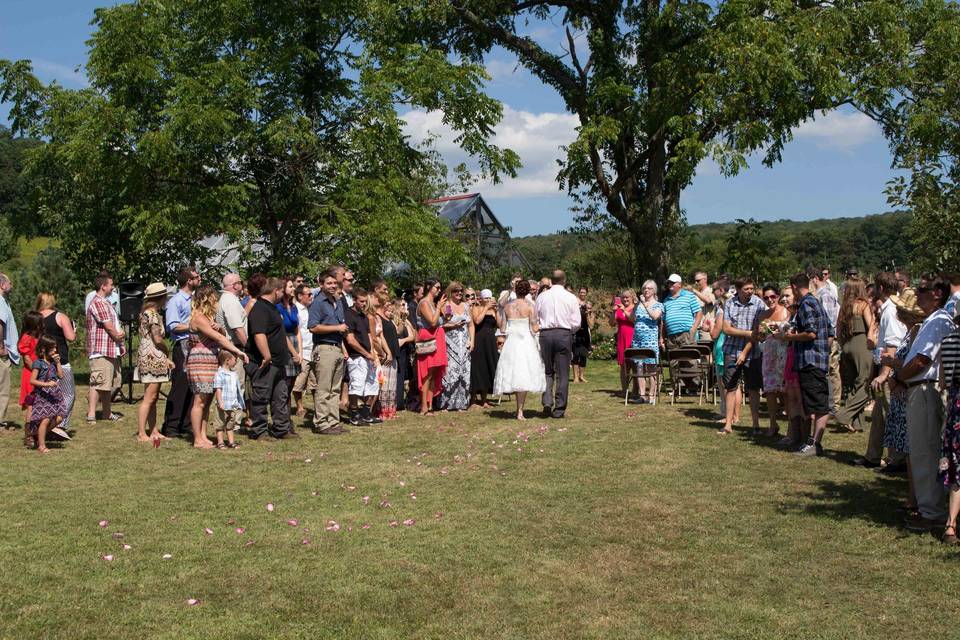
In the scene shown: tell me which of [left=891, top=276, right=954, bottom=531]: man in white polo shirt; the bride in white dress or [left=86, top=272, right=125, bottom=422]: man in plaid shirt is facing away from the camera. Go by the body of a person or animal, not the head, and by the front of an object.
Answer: the bride in white dress

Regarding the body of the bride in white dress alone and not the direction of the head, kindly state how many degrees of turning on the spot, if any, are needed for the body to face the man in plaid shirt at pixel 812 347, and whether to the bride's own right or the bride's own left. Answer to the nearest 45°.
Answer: approximately 135° to the bride's own right

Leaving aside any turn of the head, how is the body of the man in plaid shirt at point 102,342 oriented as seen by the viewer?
to the viewer's right

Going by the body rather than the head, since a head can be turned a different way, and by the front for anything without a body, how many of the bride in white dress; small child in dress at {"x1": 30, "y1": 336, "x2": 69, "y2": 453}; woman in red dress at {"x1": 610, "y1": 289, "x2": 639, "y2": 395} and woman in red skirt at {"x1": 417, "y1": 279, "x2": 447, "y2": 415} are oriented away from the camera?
1

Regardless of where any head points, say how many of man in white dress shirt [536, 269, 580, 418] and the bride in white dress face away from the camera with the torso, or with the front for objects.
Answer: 2

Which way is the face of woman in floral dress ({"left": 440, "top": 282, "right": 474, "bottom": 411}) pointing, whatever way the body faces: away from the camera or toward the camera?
toward the camera

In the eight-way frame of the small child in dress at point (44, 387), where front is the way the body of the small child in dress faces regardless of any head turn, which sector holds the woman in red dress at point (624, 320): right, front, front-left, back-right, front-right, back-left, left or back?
front-left

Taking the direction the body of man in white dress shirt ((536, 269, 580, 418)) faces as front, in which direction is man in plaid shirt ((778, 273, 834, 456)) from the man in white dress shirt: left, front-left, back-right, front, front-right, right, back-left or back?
back-right

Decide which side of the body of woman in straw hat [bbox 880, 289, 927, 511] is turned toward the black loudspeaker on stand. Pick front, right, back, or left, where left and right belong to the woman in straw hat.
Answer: front

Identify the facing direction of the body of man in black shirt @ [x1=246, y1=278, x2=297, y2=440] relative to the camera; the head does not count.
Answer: to the viewer's right

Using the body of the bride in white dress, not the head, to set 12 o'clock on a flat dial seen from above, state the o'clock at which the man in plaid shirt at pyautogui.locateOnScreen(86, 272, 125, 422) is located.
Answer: The man in plaid shirt is roughly at 9 o'clock from the bride in white dress.

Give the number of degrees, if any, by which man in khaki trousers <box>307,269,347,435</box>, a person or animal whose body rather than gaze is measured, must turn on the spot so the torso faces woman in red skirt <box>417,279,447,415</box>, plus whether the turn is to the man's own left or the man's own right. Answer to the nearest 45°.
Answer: approximately 90° to the man's own left

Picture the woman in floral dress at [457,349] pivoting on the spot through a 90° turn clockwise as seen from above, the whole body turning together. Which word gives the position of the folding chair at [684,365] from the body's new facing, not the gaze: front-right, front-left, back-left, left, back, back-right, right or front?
back-left

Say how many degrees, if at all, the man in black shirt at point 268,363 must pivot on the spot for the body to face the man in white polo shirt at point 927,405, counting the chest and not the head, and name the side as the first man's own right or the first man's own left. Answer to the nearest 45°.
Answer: approximately 45° to the first man's own right

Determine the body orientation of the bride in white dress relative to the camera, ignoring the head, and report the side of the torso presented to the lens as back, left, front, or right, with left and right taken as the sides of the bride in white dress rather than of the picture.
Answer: back

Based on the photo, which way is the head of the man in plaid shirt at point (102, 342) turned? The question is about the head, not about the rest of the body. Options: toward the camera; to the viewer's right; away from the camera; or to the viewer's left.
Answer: to the viewer's right

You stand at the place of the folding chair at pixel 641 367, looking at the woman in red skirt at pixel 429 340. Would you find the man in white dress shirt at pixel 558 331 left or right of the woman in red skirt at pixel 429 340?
left

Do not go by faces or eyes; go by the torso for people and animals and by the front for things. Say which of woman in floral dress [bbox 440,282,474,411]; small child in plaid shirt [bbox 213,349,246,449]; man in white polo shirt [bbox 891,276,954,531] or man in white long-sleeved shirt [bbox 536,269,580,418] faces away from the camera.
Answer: man in white long-sleeved shirt [bbox 536,269,580,418]

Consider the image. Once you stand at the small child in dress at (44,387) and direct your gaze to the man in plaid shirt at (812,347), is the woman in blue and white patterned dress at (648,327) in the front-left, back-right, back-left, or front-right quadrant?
front-left

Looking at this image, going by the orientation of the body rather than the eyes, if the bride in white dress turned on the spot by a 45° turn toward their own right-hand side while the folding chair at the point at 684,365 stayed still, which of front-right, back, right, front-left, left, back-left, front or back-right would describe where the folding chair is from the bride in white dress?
front
